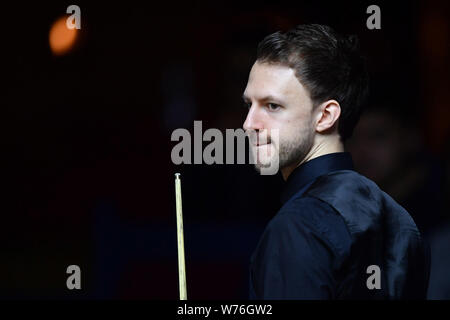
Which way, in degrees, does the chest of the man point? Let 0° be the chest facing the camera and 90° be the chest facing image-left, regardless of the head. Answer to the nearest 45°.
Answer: approximately 135°
